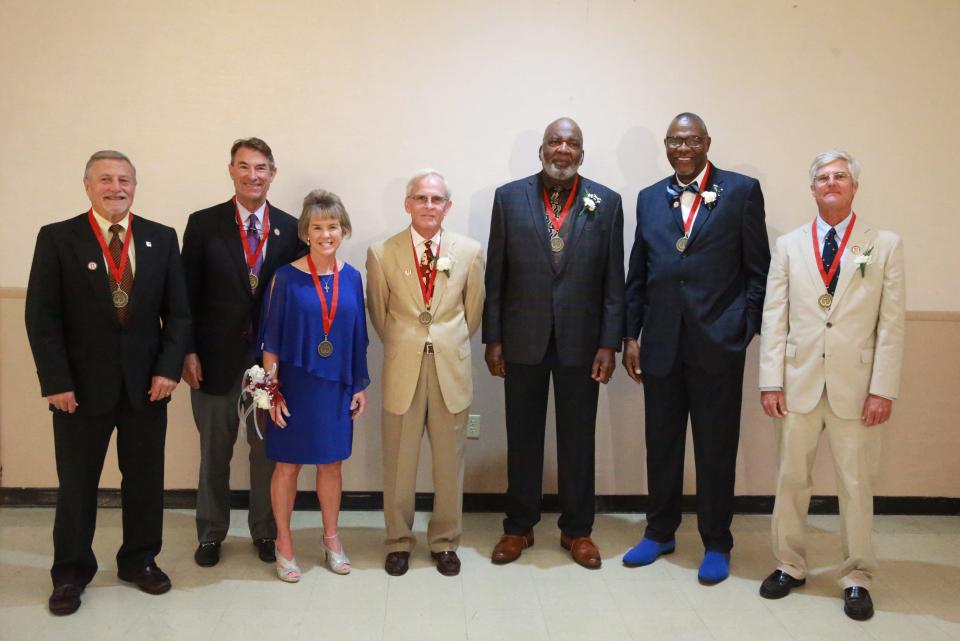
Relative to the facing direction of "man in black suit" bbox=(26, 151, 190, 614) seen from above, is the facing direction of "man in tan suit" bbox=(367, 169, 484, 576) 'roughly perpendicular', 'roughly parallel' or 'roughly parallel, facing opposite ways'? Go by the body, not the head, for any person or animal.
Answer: roughly parallel

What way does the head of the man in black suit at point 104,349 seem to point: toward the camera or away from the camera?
toward the camera

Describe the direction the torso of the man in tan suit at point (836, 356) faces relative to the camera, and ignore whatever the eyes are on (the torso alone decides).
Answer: toward the camera

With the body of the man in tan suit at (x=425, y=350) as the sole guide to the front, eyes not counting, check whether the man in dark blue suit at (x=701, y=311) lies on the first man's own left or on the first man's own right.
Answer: on the first man's own left

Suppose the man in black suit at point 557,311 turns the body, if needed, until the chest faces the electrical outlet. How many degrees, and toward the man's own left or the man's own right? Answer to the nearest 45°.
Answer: approximately 135° to the man's own right

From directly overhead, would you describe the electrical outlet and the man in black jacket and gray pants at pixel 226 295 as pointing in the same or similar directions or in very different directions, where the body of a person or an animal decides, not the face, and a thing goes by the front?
same or similar directions

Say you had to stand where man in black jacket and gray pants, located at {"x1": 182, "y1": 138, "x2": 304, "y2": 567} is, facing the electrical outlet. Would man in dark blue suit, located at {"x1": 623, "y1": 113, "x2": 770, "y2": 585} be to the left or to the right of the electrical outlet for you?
right

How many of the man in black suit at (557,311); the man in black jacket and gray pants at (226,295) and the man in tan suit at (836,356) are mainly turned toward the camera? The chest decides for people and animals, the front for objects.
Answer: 3

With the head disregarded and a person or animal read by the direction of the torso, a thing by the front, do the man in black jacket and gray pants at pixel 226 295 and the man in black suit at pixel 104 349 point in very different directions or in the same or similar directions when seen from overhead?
same or similar directions

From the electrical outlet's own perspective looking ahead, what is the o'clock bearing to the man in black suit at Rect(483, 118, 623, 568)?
The man in black suit is roughly at 11 o'clock from the electrical outlet.

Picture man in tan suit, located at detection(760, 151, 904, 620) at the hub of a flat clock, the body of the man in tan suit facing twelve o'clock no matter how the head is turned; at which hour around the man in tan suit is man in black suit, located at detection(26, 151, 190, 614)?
The man in black suit is roughly at 2 o'clock from the man in tan suit.

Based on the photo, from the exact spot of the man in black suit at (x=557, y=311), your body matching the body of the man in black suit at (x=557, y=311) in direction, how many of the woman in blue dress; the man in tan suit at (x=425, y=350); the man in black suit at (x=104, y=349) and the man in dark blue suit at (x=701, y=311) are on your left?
1

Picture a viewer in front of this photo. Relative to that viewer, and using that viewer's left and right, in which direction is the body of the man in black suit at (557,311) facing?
facing the viewer

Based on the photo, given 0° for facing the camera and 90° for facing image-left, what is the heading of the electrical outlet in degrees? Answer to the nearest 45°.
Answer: approximately 0°

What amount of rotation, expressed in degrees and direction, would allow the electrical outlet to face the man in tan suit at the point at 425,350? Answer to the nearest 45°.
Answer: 0° — it already faces them

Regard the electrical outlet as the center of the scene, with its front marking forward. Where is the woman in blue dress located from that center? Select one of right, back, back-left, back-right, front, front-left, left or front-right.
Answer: front-right
